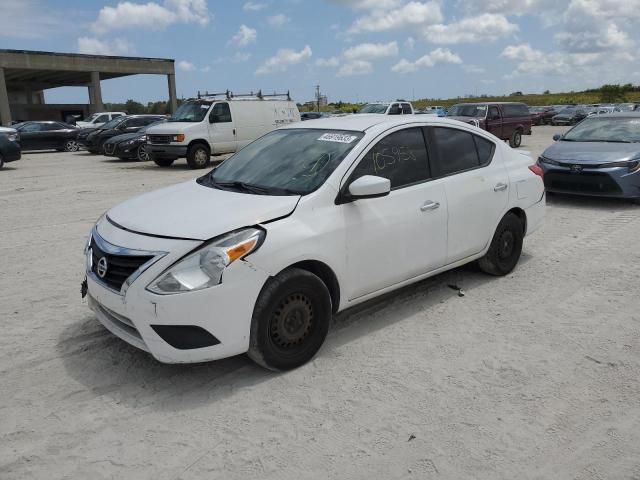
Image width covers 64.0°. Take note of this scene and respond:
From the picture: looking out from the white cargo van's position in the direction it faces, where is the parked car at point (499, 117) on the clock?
The parked car is roughly at 7 o'clock from the white cargo van.

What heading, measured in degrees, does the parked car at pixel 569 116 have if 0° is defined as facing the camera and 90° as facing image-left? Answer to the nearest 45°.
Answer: approximately 45°

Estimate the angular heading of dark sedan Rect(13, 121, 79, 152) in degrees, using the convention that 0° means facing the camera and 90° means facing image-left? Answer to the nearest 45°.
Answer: approximately 90°

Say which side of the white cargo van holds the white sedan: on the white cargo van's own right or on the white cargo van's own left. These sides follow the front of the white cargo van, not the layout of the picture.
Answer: on the white cargo van's own left

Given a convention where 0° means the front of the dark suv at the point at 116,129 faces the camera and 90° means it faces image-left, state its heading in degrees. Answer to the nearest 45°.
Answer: approximately 45°

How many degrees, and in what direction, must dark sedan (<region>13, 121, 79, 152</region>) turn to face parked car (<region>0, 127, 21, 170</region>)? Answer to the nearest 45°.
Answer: approximately 90° to its left

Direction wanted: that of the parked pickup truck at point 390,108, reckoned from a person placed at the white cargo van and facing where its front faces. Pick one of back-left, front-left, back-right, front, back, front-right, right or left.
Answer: back

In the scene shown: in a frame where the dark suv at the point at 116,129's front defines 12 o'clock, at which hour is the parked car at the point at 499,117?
The parked car is roughly at 8 o'clock from the dark suv.
